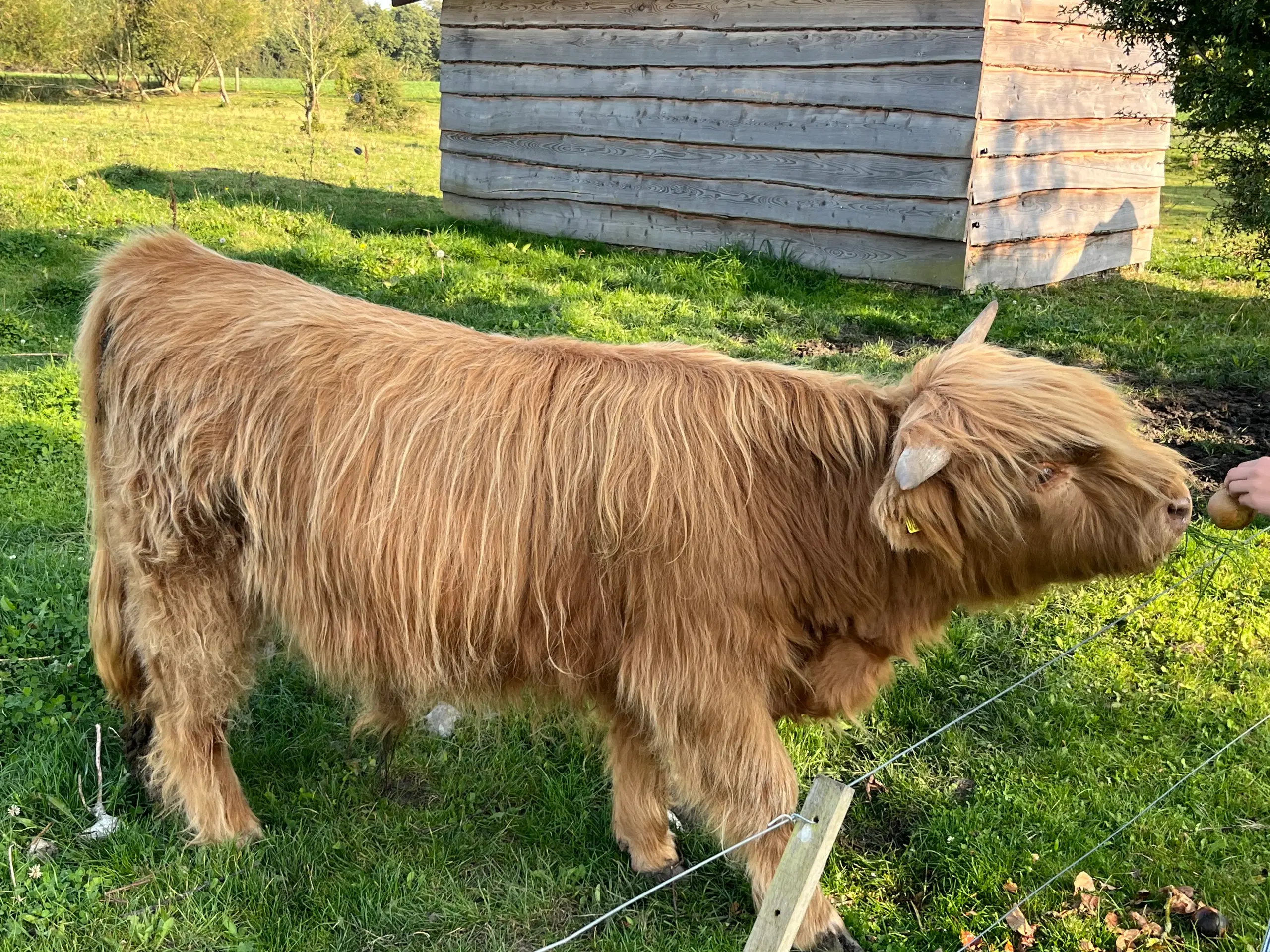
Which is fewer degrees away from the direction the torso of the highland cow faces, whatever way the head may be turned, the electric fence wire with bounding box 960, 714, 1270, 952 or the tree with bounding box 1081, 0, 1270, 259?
the electric fence wire

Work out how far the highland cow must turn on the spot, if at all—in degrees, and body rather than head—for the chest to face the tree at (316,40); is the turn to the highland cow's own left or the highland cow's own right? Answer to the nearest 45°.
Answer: approximately 90° to the highland cow's own left

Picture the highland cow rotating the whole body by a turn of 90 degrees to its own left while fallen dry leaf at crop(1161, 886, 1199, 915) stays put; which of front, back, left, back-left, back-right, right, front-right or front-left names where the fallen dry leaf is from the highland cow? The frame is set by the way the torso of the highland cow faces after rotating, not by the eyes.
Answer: right

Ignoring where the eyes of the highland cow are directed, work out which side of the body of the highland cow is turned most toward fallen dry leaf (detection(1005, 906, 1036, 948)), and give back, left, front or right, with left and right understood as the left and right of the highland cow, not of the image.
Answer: front

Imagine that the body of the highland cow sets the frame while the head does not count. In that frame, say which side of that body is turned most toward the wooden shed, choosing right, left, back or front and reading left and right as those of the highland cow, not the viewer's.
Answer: left

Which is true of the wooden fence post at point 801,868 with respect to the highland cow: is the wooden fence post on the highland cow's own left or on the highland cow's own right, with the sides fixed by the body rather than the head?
on the highland cow's own right

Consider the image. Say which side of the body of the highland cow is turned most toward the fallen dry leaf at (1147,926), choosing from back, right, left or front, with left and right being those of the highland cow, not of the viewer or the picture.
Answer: front

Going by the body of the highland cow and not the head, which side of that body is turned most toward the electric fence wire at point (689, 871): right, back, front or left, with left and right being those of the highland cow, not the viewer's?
right

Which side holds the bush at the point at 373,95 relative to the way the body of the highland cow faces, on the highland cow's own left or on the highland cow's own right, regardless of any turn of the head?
on the highland cow's own left

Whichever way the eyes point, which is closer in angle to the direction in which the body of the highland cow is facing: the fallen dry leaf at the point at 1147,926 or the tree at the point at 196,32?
the fallen dry leaf

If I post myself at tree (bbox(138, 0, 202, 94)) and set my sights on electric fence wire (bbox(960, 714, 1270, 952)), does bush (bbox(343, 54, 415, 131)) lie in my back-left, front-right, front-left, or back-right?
front-left

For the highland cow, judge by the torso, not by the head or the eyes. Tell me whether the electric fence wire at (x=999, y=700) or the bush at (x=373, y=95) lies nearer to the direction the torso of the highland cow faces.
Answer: the electric fence wire

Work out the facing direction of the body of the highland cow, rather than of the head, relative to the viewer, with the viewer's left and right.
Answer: facing to the right of the viewer
